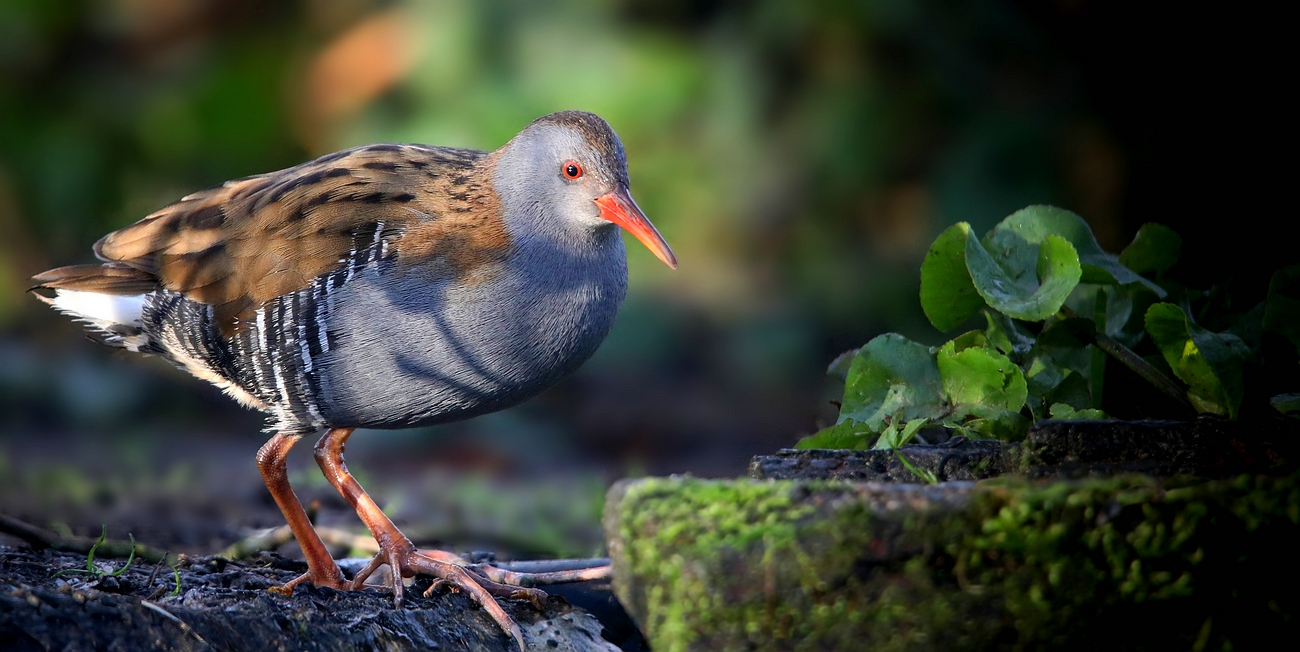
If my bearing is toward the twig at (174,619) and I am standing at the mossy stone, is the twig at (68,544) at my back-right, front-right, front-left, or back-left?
front-right

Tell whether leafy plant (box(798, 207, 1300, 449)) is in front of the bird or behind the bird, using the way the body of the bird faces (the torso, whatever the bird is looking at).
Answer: in front

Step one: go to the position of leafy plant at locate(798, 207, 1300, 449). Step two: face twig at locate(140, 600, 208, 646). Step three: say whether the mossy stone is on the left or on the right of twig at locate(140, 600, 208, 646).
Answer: left

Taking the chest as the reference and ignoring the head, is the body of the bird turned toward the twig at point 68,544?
no

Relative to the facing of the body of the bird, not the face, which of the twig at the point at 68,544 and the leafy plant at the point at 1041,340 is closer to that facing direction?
the leafy plant

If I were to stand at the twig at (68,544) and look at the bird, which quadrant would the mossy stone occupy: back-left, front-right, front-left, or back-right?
front-right

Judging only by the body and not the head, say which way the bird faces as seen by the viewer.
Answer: to the viewer's right

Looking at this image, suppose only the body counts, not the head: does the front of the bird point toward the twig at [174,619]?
no

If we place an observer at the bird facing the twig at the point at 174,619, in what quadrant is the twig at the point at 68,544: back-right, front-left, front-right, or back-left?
front-right

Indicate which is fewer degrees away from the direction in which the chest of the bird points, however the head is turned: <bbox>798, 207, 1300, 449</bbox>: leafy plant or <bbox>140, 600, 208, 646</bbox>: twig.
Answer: the leafy plant
